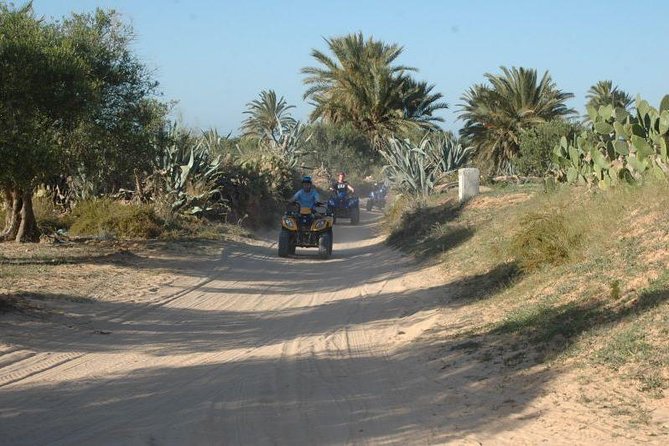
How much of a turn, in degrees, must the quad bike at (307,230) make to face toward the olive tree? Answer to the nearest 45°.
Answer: approximately 45° to its right

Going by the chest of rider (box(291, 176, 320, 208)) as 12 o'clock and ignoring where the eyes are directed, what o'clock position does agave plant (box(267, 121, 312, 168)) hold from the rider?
The agave plant is roughly at 6 o'clock from the rider.

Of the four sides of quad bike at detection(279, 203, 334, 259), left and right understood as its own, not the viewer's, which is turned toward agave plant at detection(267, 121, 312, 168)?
back

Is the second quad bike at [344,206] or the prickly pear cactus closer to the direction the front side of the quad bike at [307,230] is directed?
the prickly pear cactus

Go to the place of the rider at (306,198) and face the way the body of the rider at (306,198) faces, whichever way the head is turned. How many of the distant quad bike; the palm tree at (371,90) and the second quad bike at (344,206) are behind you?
3

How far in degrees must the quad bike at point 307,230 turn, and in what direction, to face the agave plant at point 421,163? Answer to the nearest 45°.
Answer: approximately 135° to its left

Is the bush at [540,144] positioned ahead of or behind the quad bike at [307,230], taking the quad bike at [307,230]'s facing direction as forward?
behind

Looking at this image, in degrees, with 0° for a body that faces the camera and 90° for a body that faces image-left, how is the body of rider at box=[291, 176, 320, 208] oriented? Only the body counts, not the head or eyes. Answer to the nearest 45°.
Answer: approximately 0°

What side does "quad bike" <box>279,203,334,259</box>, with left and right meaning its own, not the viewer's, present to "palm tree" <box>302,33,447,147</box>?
back

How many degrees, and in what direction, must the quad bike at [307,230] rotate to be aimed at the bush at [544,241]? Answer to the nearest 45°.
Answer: approximately 45° to its left

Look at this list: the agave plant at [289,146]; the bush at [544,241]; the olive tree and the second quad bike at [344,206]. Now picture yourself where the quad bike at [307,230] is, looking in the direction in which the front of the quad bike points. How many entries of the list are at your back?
2

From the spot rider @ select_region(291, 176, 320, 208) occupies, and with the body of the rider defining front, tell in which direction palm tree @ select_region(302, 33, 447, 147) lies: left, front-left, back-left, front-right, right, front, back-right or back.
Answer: back

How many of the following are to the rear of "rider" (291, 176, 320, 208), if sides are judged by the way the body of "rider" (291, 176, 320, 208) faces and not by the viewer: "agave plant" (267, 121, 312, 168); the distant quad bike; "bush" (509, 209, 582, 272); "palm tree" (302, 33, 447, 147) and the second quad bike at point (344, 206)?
4
